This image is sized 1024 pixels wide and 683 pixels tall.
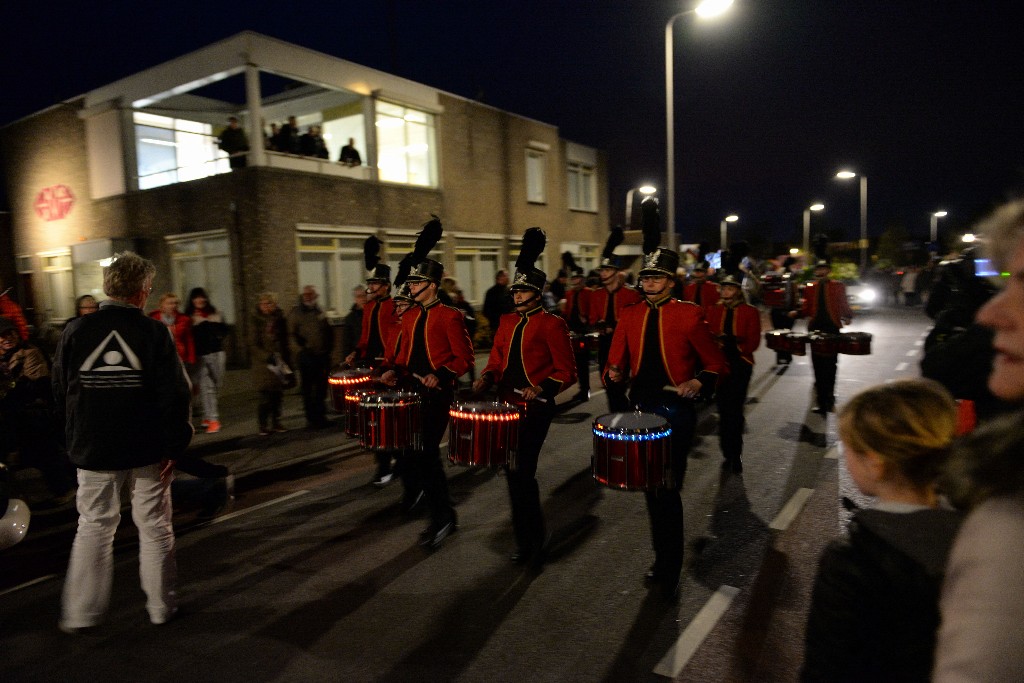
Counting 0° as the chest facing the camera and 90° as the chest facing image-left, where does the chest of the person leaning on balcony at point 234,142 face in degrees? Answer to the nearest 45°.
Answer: approximately 0°

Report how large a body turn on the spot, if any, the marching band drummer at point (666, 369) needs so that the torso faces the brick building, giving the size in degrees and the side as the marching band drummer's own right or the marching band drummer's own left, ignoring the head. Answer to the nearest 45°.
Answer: approximately 90° to the marching band drummer's own right

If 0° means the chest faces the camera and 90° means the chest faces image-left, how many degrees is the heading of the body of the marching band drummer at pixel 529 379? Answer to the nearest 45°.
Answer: approximately 45°

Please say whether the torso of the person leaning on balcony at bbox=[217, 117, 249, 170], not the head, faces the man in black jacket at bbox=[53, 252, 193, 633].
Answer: yes

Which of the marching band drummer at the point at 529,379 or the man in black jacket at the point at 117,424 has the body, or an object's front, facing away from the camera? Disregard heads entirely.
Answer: the man in black jacket

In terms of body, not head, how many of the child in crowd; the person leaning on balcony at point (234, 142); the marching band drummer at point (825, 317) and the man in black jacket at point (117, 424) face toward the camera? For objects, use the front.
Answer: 2

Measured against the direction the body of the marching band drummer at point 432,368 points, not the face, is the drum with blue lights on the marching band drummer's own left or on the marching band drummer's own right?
on the marching band drummer's own left

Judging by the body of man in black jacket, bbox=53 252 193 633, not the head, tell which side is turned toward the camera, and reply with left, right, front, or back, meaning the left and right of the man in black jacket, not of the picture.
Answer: back

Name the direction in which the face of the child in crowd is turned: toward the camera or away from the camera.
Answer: away from the camera

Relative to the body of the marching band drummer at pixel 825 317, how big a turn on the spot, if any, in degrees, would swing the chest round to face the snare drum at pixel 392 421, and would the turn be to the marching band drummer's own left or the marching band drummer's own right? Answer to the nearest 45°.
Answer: approximately 45° to the marching band drummer's own right

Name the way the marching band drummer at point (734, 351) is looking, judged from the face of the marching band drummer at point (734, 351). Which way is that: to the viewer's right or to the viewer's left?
to the viewer's left
